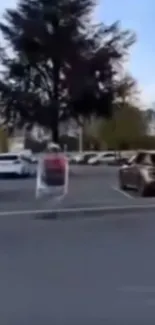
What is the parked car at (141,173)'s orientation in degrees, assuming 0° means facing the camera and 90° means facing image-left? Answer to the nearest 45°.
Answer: approximately 45°

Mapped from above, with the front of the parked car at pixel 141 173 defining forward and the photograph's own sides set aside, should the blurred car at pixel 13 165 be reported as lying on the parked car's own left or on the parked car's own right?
on the parked car's own right
